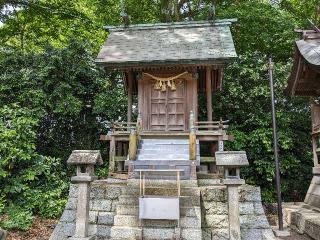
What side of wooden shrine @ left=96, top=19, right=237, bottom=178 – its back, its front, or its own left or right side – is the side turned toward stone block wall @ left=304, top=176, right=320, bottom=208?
left

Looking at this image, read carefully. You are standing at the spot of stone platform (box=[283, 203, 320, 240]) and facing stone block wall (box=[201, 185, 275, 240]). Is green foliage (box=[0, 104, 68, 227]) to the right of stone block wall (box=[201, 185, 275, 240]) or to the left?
right

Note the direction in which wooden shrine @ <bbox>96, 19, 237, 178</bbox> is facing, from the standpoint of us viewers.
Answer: facing the viewer

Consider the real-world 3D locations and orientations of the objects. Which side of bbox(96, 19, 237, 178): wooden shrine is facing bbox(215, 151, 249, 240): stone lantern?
front

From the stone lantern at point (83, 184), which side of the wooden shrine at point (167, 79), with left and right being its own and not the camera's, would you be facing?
front

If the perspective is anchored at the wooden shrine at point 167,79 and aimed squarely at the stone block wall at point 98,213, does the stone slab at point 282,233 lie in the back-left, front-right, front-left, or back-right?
front-left

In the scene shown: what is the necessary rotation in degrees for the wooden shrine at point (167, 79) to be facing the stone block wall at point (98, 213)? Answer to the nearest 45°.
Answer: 0° — it already faces it
